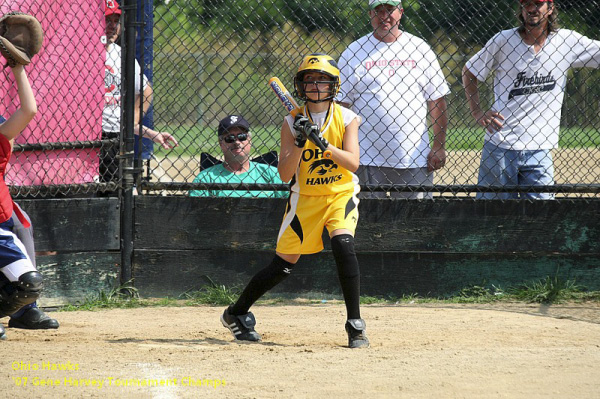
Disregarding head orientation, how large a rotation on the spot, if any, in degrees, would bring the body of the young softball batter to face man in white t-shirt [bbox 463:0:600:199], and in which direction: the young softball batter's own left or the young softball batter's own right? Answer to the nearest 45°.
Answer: approximately 135° to the young softball batter's own left

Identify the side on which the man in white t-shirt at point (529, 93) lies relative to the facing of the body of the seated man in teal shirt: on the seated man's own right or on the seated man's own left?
on the seated man's own left

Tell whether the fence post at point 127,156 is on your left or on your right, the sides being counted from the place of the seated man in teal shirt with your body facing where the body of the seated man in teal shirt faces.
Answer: on your right

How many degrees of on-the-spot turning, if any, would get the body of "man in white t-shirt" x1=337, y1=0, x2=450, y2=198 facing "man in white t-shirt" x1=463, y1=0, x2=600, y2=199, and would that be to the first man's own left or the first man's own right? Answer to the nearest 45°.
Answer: approximately 90° to the first man's own left

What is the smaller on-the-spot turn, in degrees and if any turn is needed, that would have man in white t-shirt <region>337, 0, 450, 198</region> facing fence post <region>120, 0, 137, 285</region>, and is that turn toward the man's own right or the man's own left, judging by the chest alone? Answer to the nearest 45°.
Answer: approximately 90° to the man's own right

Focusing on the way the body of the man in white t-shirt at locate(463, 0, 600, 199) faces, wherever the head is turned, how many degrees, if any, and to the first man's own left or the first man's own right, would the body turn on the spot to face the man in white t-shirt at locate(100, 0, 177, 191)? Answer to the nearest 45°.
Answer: approximately 90° to the first man's own right

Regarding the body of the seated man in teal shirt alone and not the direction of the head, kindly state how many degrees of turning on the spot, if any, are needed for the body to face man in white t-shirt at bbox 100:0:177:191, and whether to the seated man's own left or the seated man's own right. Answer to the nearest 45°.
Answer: approximately 90° to the seated man's own right
